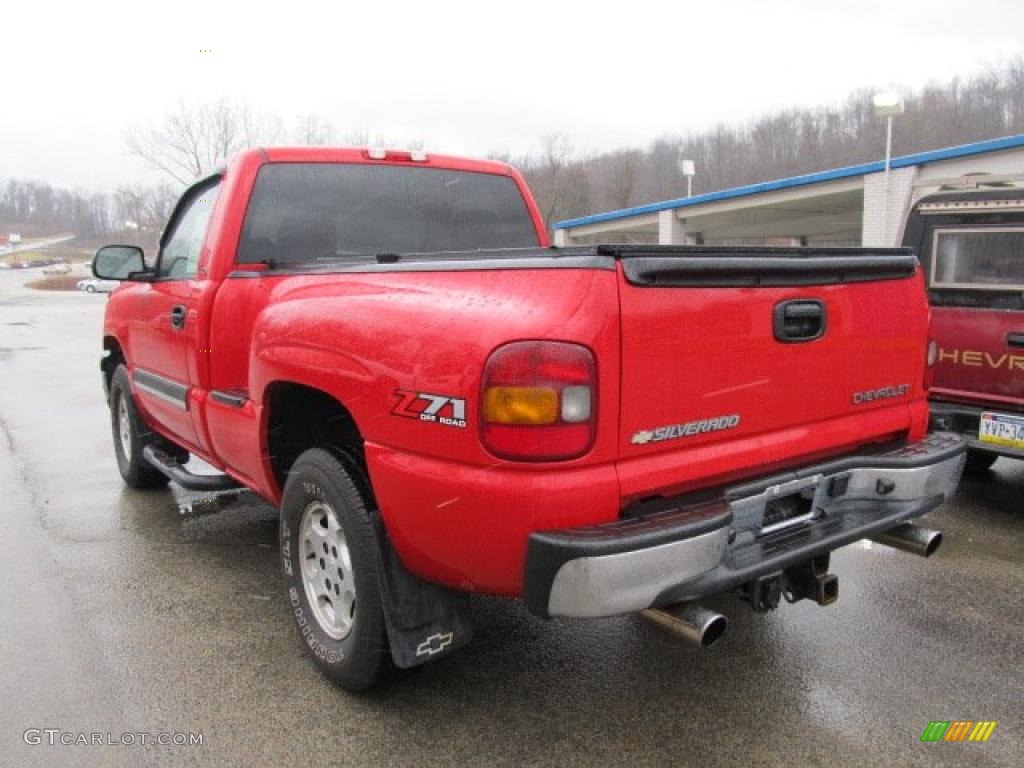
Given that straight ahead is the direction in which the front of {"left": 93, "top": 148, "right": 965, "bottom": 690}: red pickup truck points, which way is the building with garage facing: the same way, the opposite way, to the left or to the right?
to the left

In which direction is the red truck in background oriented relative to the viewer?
away from the camera

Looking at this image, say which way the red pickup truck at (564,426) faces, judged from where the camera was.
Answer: facing away from the viewer and to the left of the viewer

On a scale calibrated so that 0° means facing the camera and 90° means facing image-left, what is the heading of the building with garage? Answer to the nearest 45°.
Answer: approximately 45°

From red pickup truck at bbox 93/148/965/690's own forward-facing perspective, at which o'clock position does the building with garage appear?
The building with garage is roughly at 2 o'clock from the red pickup truck.

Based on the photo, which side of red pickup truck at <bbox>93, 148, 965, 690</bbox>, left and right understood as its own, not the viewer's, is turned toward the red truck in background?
right

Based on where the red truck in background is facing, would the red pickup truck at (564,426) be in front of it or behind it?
behind
